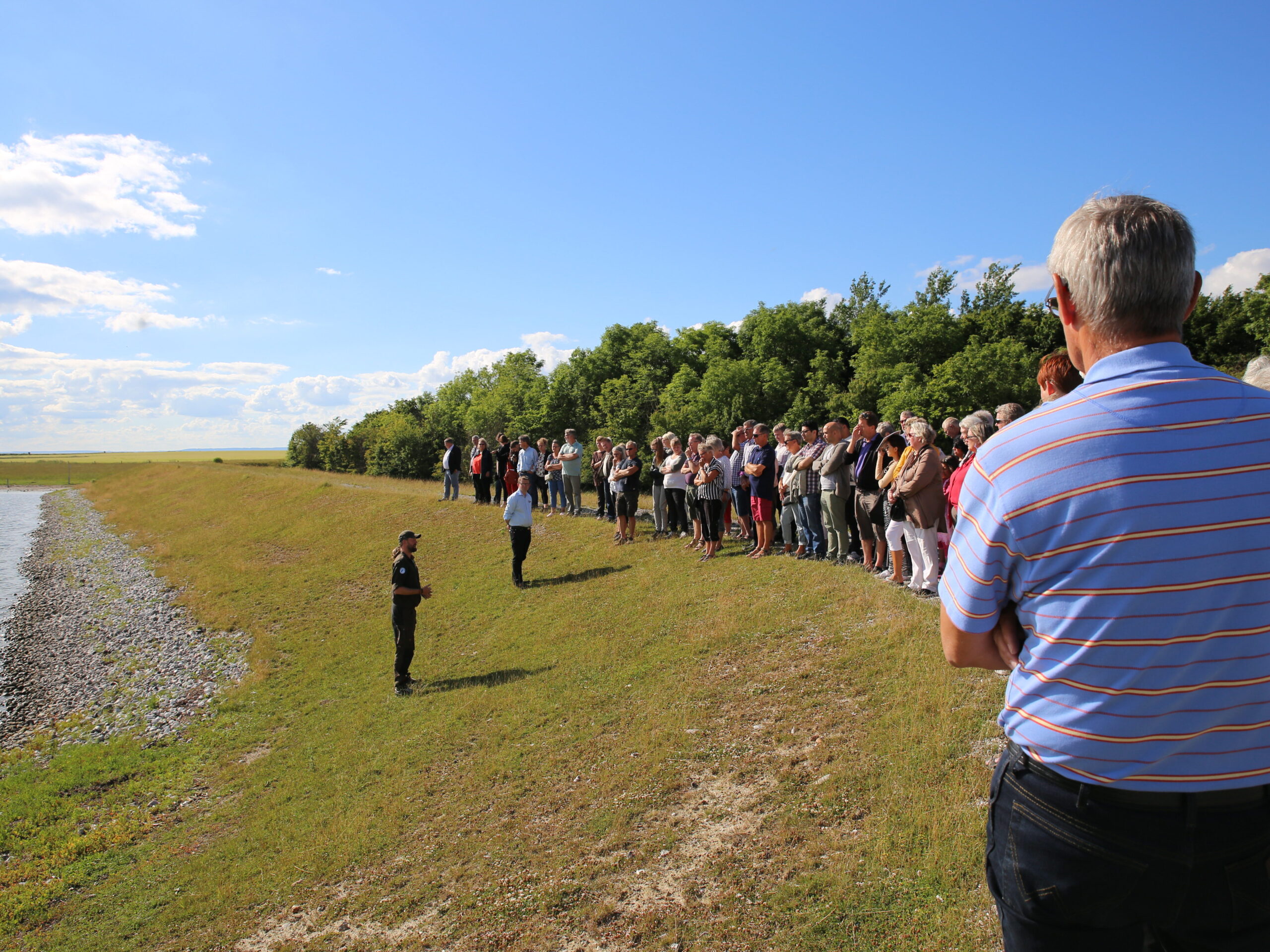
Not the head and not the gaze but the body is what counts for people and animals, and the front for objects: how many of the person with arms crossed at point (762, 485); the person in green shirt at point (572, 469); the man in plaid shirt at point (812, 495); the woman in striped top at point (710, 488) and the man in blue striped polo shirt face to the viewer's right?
0

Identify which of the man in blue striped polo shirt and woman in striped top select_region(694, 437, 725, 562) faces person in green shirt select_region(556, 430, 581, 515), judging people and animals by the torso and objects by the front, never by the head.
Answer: the man in blue striped polo shirt

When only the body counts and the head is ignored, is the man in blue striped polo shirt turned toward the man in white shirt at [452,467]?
yes

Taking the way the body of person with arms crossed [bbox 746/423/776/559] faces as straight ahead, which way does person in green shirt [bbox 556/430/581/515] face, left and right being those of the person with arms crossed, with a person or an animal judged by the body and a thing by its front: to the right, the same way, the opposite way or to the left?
the same way

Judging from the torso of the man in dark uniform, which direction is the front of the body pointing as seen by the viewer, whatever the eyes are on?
to the viewer's right

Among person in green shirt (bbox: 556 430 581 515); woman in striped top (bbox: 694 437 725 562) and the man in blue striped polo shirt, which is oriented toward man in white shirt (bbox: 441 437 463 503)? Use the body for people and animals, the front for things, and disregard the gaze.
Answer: the man in blue striped polo shirt

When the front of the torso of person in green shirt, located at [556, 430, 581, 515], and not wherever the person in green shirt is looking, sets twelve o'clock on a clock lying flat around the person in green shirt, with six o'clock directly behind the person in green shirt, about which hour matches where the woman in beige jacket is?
The woman in beige jacket is roughly at 10 o'clock from the person in green shirt.

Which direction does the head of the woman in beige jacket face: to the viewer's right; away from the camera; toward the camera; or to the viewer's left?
to the viewer's left

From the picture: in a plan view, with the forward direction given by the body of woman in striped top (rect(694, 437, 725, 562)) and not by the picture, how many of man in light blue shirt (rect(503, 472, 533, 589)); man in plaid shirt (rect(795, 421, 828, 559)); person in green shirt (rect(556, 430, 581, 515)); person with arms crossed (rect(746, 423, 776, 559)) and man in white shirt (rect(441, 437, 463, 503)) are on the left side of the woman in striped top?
2

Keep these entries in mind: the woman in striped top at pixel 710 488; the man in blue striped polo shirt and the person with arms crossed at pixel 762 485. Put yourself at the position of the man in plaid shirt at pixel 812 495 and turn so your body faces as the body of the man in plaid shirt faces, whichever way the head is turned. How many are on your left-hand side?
1

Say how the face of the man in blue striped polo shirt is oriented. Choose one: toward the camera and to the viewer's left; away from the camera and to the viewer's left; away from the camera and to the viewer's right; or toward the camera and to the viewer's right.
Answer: away from the camera and to the viewer's left

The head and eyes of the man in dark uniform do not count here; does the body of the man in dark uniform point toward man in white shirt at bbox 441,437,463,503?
no

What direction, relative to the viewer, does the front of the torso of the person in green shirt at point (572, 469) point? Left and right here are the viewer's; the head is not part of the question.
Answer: facing the viewer and to the left of the viewer

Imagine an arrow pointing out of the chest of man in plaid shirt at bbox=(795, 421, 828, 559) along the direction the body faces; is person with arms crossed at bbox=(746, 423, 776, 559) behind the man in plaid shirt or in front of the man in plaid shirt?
in front

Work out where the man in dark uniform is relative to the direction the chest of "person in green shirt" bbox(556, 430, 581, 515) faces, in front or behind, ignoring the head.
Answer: in front

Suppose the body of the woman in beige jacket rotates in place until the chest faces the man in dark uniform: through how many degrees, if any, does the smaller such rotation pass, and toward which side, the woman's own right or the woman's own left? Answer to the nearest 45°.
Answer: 0° — they already face them

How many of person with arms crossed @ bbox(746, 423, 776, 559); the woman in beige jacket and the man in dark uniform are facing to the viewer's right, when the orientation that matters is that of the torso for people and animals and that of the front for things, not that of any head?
1

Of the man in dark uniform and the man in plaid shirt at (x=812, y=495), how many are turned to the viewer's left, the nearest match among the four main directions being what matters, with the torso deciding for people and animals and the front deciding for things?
1

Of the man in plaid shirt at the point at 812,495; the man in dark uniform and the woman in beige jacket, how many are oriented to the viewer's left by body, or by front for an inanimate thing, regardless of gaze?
2

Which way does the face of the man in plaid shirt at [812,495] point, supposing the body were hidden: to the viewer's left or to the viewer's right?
to the viewer's left

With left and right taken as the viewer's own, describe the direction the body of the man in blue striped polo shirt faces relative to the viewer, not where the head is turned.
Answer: facing away from the viewer and to the left of the viewer
